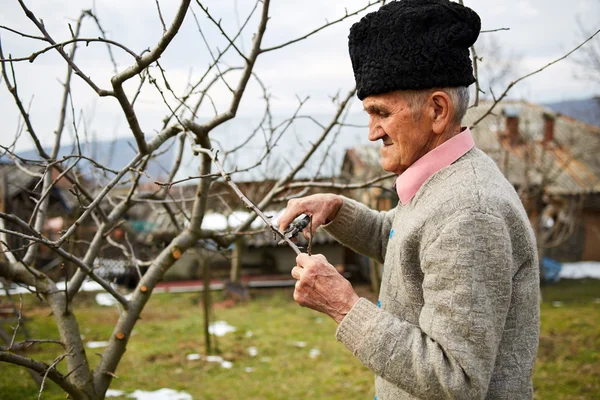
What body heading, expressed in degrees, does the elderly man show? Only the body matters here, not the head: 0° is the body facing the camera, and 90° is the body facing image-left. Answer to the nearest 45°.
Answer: approximately 90°

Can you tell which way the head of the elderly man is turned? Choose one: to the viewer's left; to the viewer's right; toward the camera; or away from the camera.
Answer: to the viewer's left

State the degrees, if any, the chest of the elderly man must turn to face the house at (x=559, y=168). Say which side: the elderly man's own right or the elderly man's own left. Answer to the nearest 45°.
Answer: approximately 90° to the elderly man's own right
